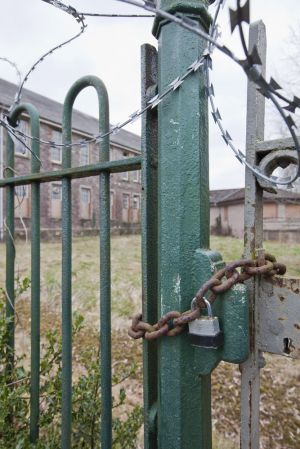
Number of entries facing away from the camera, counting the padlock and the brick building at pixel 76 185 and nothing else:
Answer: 0

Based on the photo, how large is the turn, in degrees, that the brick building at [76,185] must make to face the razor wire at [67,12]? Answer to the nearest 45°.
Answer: approximately 45° to its right

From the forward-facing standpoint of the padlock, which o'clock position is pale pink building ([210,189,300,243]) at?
The pale pink building is roughly at 6 o'clock from the padlock.

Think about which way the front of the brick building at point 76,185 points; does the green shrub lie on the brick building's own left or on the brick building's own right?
on the brick building's own right

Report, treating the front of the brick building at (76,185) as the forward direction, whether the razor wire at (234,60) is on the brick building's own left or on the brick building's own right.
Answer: on the brick building's own right

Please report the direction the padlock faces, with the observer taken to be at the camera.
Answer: facing the viewer

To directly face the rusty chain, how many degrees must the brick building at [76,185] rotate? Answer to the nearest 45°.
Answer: approximately 45° to its right

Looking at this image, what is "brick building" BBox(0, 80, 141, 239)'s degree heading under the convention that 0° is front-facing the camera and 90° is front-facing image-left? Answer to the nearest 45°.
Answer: approximately 315°
